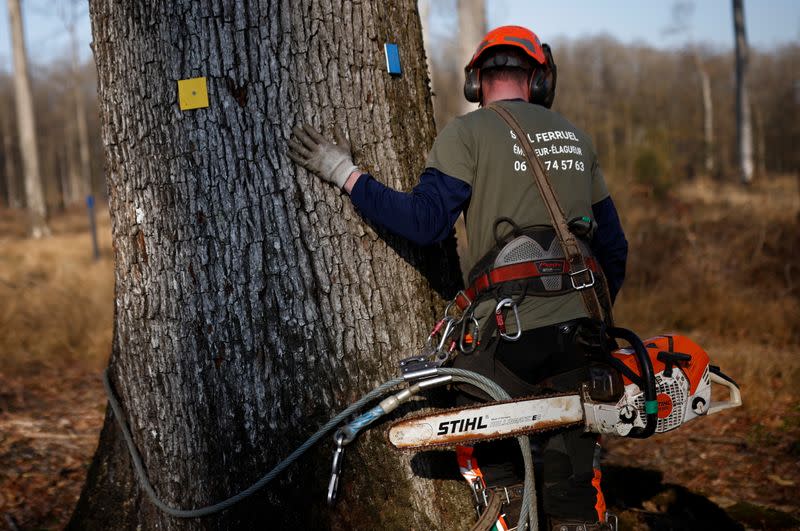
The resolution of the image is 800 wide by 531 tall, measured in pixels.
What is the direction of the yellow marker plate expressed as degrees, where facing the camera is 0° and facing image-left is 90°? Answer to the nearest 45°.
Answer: approximately 0°

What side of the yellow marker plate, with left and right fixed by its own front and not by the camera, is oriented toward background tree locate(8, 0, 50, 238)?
back

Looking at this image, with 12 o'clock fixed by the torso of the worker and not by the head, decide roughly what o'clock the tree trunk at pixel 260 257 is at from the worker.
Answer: The tree trunk is roughly at 9 o'clock from the worker.

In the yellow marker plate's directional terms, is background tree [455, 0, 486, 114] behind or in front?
behind

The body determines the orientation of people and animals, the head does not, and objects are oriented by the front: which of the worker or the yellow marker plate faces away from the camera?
the worker

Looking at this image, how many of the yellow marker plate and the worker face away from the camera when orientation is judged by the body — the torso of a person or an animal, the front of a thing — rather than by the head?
1

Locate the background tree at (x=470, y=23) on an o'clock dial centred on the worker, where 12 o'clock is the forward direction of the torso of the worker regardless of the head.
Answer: The background tree is roughly at 12 o'clock from the worker.

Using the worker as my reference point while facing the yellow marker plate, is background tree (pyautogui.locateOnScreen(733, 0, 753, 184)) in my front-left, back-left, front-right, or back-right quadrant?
back-right

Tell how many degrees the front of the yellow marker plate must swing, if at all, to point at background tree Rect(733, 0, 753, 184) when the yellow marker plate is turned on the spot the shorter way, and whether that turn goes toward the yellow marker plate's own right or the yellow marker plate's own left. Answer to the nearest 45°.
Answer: approximately 135° to the yellow marker plate's own left

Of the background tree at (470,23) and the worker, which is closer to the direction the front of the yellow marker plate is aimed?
the worker

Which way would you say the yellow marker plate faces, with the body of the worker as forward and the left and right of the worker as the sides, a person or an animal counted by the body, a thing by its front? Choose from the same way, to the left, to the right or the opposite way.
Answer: the opposite way

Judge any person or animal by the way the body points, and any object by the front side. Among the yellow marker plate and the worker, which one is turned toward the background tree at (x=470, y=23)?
the worker

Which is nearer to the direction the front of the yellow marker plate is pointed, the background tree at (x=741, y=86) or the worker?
the worker

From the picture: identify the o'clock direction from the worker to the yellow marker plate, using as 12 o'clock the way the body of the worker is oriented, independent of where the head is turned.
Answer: The yellow marker plate is roughly at 9 o'clock from the worker.

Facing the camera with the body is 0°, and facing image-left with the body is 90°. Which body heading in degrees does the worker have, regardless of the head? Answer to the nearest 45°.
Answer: approximately 180°
